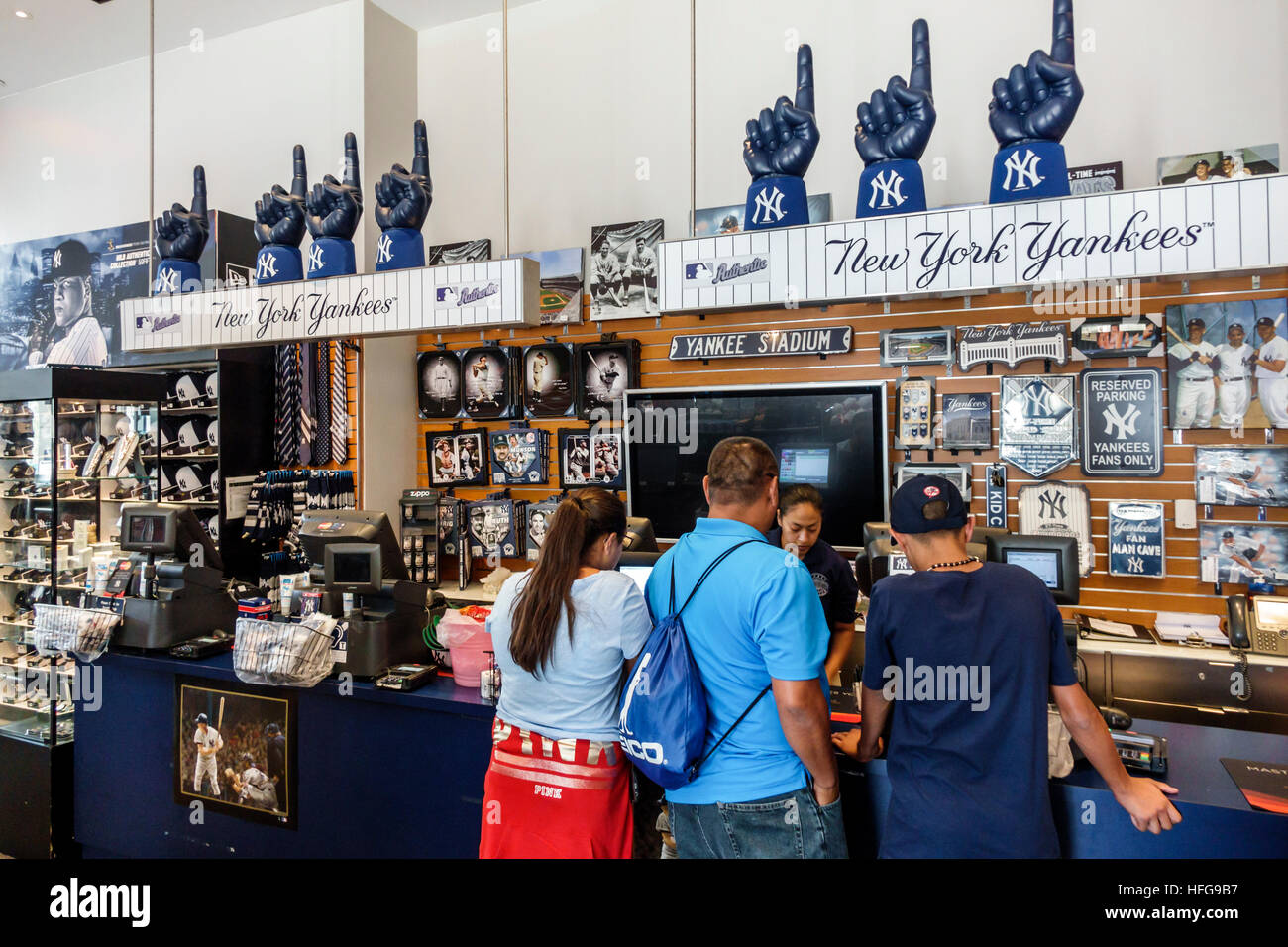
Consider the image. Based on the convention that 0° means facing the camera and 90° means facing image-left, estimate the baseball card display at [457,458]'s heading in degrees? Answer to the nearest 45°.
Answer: approximately 0°

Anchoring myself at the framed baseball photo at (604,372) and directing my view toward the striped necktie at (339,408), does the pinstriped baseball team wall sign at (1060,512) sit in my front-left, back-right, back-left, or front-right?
back-left

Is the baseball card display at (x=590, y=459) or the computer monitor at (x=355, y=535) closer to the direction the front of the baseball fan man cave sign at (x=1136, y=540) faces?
the computer monitor

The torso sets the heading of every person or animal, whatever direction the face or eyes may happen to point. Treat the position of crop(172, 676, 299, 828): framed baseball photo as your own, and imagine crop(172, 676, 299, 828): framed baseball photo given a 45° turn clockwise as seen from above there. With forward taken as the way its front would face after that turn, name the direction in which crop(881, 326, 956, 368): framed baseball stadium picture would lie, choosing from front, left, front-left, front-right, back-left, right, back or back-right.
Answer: back

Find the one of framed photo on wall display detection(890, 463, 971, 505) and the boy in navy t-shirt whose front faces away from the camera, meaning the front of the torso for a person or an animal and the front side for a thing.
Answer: the boy in navy t-shirt

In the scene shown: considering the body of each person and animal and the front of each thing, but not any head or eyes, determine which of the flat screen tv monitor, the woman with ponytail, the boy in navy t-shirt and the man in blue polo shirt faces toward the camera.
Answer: the flat screen tv monitor

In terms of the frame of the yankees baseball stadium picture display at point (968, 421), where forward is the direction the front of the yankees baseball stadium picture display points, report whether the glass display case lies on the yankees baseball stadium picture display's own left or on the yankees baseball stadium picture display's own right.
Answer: on the yankees baseball stadium picture display's own right
